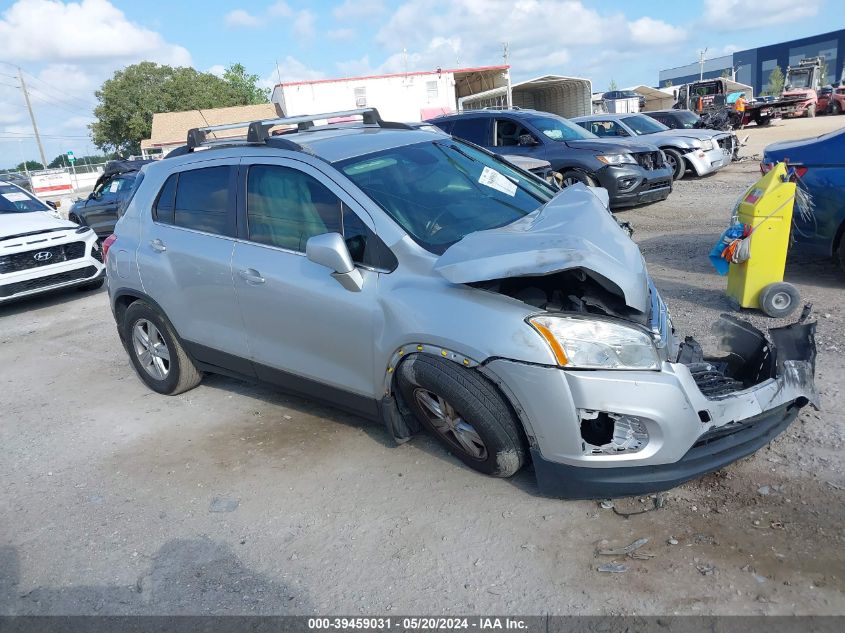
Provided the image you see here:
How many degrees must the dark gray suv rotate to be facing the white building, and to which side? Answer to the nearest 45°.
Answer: approximately 135° to its left

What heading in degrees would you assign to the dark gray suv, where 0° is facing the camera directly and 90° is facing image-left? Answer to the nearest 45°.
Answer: approximately 315°

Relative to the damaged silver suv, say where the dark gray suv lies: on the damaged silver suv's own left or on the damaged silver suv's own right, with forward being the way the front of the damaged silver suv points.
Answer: on the damaged silver suv's own left

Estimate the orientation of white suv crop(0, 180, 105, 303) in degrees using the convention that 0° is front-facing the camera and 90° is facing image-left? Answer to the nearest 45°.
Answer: approximately 315°

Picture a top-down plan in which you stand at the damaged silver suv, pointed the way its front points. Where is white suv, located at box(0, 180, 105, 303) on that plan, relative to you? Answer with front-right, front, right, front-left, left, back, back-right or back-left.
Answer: back

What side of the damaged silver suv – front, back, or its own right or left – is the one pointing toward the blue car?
left

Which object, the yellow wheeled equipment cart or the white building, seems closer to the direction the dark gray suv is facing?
the yellow wheeled equipment cart

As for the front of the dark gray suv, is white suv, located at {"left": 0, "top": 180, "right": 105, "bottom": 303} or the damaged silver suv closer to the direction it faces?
the damaged silver suv
